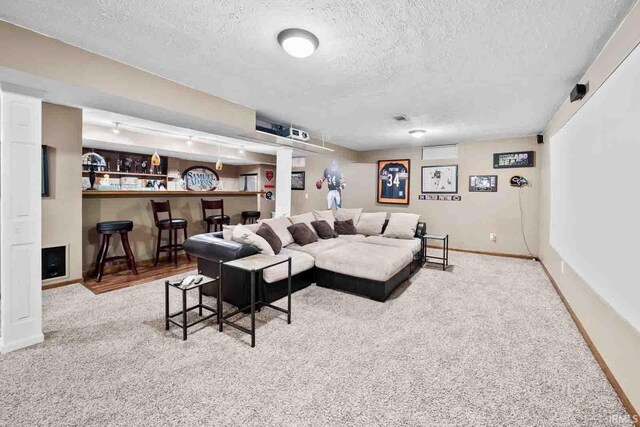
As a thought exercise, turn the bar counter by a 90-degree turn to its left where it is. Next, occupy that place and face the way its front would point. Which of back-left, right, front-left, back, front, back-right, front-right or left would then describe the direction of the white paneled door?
back-right

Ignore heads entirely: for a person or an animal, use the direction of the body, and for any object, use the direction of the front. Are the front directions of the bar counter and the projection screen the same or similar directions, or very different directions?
very different directions

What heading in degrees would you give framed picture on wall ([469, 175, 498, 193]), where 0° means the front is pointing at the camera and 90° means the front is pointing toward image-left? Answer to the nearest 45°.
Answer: approximately 0°

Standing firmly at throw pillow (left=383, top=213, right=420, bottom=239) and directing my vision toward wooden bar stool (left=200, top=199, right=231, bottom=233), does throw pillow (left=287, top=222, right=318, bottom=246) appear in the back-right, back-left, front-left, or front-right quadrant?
front-left

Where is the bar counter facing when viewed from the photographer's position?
facing the viewer and to the right of the viewer

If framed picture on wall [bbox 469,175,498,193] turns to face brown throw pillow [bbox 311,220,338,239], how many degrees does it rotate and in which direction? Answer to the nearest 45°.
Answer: approximately 45° to its right

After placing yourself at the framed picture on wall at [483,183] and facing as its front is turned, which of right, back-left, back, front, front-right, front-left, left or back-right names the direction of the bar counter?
front-right

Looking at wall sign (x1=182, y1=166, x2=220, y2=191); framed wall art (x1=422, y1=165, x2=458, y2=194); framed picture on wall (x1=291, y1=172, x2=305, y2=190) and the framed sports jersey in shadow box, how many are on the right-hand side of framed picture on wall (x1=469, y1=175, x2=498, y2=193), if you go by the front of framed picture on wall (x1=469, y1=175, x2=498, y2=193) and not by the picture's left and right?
4

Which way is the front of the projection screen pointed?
to the viewer's left

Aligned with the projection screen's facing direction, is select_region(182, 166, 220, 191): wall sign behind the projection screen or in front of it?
in front

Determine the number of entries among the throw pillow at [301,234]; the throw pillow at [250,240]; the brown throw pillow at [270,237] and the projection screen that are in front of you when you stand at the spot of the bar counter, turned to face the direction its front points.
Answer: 4

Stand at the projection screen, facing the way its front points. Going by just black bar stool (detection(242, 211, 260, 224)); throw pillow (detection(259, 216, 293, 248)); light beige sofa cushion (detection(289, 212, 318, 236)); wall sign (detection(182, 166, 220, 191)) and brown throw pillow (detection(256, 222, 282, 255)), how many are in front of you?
5

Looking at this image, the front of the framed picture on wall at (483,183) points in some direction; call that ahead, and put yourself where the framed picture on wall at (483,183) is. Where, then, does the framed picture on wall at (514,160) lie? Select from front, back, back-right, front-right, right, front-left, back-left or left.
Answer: left

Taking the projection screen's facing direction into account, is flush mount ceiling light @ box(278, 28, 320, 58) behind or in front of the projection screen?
in front

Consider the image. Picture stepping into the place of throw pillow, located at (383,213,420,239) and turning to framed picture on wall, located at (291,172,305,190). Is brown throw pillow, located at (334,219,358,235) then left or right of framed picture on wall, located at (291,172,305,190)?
left
